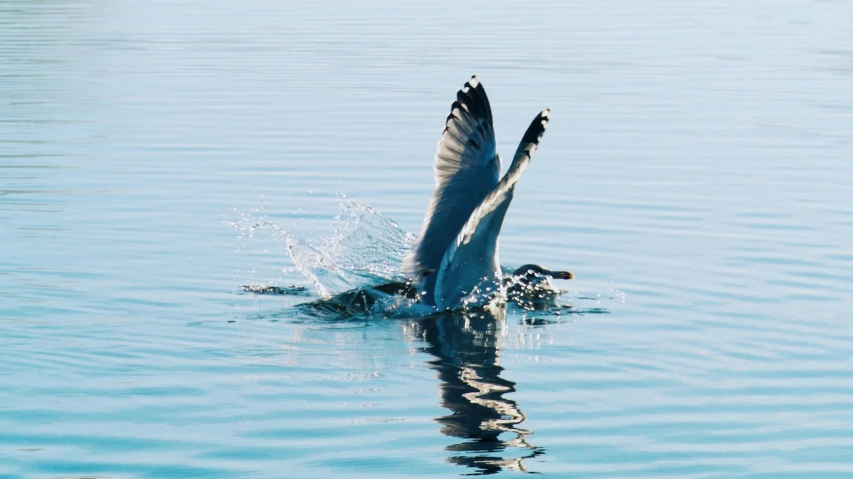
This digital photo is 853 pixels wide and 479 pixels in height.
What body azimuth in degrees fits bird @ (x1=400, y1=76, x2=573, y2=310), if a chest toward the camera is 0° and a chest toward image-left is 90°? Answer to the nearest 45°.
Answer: approximately 270°
